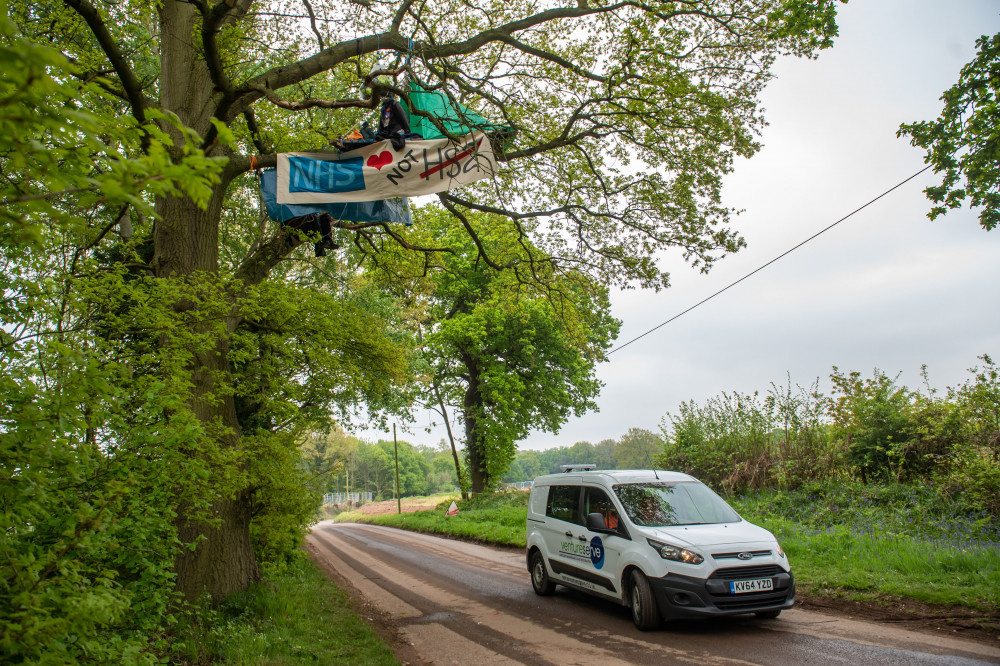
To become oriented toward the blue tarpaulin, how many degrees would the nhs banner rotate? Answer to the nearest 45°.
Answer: approximately 180°

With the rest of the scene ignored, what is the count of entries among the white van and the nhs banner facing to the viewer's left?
0

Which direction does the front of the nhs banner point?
toward the camera

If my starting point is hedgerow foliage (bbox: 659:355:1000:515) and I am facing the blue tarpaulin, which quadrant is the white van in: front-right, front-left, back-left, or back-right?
front-left

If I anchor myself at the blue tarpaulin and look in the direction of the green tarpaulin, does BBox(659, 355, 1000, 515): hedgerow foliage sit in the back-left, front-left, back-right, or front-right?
front-left

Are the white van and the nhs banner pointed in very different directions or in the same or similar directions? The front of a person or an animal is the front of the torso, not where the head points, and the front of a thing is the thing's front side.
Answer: same or similar directions

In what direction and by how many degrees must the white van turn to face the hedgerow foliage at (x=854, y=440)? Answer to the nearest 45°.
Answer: approximately 90° to its left
